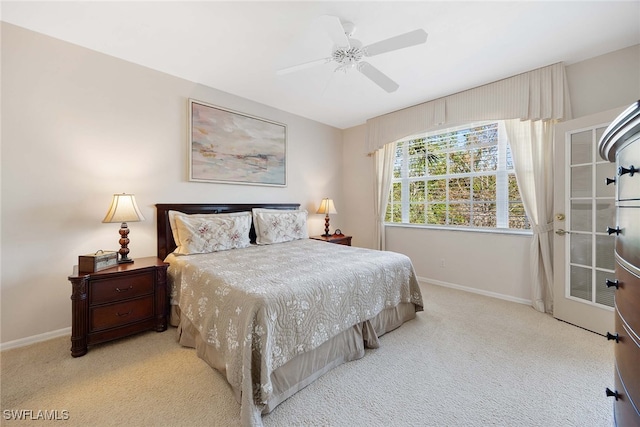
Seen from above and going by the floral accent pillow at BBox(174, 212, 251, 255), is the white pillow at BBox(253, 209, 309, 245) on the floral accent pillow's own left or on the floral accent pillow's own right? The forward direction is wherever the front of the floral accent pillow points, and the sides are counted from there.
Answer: on the floral accent pillow's own left

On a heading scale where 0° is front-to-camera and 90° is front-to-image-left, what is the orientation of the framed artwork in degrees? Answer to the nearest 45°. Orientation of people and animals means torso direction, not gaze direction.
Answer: approximately 315°

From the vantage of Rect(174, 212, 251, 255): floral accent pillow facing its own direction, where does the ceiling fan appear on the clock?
The ceiling fan is roughly at 12 o'clock from the floral accent pillow.

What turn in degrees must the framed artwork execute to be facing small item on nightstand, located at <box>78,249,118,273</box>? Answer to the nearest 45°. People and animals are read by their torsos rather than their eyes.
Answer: approximately 90° to its right

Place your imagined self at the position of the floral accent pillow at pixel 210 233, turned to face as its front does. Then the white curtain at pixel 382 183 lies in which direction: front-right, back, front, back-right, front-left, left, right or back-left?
front-left

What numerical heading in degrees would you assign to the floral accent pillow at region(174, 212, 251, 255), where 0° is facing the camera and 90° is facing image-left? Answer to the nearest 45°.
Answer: approximately 315°

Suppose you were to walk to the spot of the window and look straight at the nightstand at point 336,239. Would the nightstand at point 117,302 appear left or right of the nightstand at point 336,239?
left

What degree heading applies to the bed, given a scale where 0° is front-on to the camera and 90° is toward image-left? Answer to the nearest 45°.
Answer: approximately 315°
